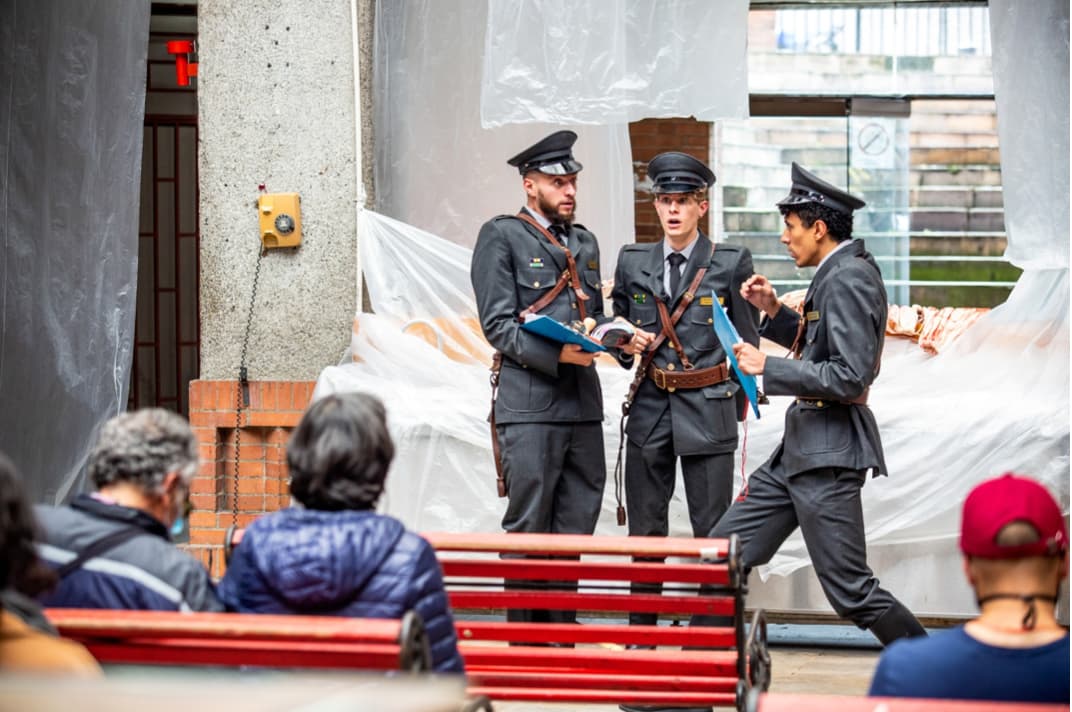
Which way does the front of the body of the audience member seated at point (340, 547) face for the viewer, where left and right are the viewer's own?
facing away from the viewer

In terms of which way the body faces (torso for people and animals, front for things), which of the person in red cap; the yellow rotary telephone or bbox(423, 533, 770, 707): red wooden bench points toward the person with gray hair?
the yellow rotary telephone

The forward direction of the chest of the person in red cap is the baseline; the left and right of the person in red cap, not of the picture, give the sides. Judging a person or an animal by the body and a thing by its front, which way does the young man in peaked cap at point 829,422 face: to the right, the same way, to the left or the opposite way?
to the left

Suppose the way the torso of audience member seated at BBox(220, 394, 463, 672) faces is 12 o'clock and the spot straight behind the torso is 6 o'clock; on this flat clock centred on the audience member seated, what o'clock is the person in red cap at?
The person in red cap is roughly at 4 o'clock from the audience member seated.

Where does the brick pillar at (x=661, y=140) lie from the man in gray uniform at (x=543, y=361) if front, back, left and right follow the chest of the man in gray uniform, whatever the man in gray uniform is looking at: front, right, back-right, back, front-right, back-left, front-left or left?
back-left

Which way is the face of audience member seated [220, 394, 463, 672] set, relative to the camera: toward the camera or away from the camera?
away from the camera

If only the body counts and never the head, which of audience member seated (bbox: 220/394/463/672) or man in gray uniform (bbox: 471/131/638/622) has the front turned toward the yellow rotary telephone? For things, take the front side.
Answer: the audience member seated

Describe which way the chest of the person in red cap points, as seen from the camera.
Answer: away from the camera

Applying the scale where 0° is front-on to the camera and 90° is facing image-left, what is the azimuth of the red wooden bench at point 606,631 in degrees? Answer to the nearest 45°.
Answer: approximately 180°

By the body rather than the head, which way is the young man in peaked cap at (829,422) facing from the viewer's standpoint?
to the viewer's left

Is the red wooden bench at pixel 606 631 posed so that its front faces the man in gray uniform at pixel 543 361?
yes

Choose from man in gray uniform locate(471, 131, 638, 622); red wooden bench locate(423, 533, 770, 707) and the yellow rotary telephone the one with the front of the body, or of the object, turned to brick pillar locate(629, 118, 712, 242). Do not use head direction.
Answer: the red wooden bench

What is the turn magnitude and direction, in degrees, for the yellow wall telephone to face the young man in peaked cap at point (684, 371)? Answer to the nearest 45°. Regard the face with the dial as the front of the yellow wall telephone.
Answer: approximately 45° to its left

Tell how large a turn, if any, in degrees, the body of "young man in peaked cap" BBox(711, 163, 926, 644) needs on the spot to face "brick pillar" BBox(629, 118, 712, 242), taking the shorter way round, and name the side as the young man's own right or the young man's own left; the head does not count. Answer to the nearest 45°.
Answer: approximately 90° to the young man's own right
